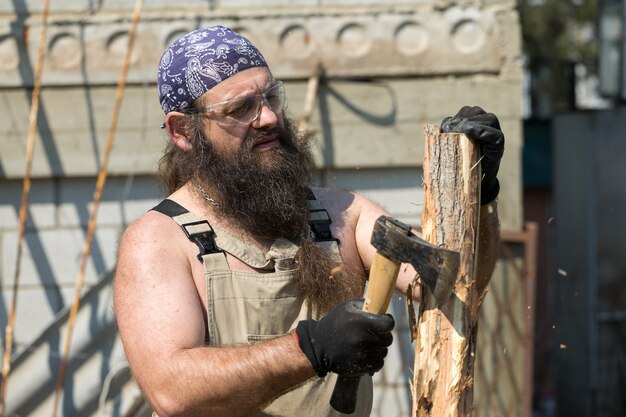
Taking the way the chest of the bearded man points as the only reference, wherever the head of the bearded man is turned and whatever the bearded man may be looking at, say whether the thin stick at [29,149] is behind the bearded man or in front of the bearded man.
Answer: behind

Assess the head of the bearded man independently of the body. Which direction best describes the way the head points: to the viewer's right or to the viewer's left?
to the viewer's right

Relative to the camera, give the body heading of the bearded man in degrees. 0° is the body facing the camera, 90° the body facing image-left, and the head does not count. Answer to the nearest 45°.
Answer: approximately 315°

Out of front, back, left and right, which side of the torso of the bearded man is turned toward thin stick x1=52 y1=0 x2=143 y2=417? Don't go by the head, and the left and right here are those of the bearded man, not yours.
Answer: back
